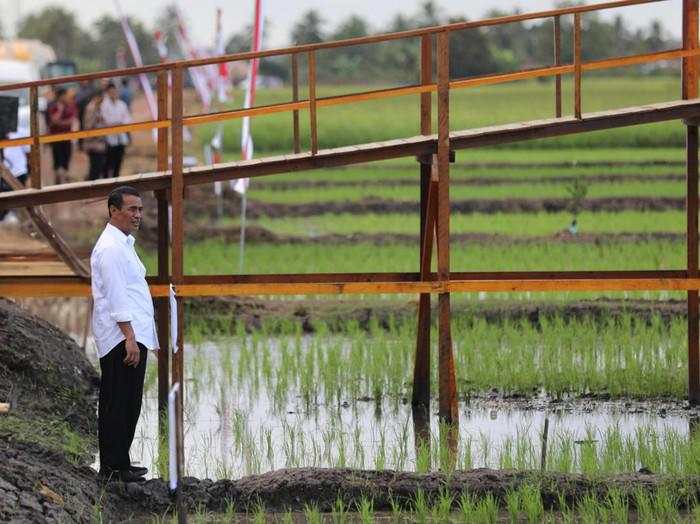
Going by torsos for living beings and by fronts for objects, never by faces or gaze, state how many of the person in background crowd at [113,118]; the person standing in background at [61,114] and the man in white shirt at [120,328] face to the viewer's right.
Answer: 1

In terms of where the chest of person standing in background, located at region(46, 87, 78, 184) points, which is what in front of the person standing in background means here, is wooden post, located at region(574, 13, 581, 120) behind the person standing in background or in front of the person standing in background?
in front

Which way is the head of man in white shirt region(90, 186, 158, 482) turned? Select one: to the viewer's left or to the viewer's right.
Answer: to the viewer's right

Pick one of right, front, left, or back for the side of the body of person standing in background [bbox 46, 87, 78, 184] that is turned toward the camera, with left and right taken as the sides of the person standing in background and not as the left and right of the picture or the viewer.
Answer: front

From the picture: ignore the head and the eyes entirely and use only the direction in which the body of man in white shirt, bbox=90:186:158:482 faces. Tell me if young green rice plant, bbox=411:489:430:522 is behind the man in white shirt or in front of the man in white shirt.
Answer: in front

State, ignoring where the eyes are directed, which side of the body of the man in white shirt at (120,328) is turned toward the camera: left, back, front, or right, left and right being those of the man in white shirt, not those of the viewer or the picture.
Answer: right

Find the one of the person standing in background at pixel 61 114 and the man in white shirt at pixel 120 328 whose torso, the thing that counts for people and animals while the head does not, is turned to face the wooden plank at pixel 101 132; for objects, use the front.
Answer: the person standing in background

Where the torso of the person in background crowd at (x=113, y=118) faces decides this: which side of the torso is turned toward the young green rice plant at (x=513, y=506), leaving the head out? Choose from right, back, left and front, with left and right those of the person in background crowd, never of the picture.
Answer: front

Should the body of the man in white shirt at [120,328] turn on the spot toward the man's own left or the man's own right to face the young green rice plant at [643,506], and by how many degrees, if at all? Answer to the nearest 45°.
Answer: approximately 45° to the man's own right

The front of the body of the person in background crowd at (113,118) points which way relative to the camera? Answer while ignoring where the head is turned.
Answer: toward the camera

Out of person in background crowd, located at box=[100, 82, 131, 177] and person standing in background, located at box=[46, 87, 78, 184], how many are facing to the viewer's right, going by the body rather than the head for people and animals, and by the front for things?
0

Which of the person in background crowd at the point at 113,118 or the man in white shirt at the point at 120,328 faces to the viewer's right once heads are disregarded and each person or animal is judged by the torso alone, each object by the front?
the man in white shirt

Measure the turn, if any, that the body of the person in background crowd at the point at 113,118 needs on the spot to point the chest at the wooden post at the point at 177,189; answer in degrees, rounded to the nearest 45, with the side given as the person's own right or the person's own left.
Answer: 0° — they already face it

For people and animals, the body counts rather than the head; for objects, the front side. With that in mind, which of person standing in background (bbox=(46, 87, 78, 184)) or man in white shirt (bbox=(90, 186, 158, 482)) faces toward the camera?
the person standing in background

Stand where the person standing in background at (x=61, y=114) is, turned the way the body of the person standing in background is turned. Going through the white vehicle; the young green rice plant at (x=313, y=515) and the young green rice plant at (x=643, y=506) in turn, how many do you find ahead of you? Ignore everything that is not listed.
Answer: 2
